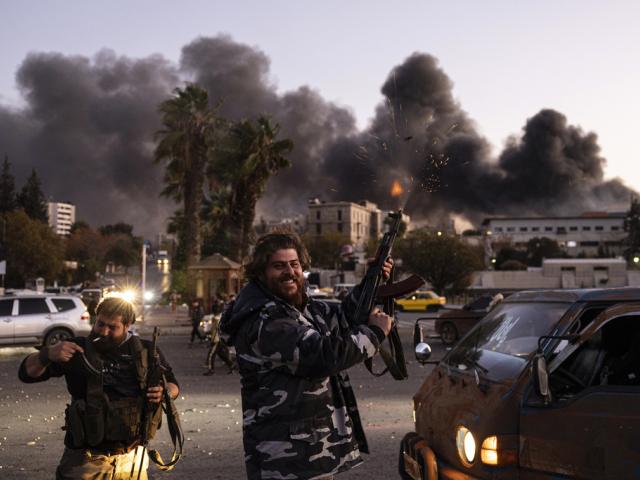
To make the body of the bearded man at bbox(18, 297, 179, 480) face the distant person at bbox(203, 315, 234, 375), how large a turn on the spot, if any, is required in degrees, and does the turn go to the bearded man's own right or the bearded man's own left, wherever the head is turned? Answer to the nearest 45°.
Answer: approximately 180°

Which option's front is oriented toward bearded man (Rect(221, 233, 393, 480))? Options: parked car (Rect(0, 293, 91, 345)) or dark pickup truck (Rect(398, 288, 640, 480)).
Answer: the dark pickup truck

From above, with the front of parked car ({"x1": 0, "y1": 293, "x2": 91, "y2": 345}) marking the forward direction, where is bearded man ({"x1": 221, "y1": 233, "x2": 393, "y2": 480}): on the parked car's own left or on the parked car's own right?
on the parked car's own left

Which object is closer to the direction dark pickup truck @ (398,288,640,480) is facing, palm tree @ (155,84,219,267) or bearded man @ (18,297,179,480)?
the bearded man

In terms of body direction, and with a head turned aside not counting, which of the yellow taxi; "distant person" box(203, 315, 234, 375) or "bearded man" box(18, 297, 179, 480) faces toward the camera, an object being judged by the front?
the bearded man

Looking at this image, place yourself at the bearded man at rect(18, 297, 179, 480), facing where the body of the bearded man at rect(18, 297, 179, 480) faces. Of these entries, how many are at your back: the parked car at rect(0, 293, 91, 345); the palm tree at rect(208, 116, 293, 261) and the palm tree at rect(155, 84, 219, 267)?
3

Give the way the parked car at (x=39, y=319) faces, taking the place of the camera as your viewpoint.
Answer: facing to the left of the viewer

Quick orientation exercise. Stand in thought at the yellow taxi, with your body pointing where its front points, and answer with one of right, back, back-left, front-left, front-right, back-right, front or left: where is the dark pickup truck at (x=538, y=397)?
left

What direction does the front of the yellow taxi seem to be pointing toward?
to the viewer's left

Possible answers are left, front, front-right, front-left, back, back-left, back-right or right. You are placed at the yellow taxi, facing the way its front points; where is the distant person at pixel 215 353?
left

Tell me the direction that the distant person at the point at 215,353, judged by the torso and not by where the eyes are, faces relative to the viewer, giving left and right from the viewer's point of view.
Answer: facing to the left of the viewer

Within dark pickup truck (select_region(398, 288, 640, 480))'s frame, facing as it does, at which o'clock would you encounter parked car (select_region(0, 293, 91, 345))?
The parked car is roughly at 3 o'clock from the dark pickup truck.

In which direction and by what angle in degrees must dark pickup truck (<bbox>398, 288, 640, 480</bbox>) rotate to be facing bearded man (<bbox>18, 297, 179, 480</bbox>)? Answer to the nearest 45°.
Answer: approximately 45° to its right

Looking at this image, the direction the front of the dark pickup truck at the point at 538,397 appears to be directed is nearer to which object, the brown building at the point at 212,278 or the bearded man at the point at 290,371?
the bearded man
